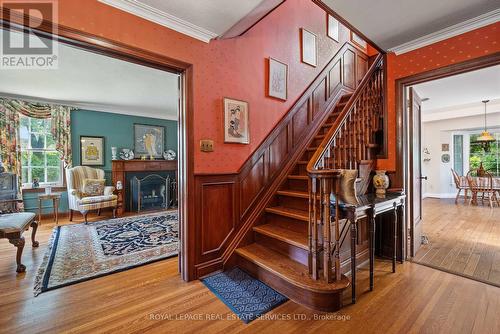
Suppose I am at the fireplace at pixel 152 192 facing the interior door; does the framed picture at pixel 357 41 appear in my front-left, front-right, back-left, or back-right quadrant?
front-left

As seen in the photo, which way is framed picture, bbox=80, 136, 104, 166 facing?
toward the camera

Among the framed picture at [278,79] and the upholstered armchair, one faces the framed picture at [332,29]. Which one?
the upholstered armchair

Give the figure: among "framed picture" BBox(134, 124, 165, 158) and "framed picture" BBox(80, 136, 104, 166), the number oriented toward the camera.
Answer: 2

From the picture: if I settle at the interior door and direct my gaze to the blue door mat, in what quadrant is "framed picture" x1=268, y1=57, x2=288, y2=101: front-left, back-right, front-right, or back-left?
front-right

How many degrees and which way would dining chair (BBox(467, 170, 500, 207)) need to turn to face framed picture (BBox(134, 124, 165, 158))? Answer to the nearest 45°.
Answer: approximately 180°

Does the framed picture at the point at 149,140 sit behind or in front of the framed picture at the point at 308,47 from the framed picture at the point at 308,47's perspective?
behind

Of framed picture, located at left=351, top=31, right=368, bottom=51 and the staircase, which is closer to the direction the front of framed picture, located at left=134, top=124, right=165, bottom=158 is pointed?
the staircase

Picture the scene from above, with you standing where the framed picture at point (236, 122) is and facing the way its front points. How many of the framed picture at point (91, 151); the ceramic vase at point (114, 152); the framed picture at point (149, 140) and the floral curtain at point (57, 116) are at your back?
4

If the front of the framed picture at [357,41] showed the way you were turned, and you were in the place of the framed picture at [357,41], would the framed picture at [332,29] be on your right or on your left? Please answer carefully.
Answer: on your right

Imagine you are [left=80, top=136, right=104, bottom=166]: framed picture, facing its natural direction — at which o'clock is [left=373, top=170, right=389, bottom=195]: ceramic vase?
The ceramic vase is roughly at 11 o'clock from the framed picture.

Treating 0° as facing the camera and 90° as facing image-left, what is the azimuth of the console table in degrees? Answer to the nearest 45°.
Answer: approximately 315°

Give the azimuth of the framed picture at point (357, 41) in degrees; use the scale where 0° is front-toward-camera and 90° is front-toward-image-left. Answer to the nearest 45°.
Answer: approximately 315°
